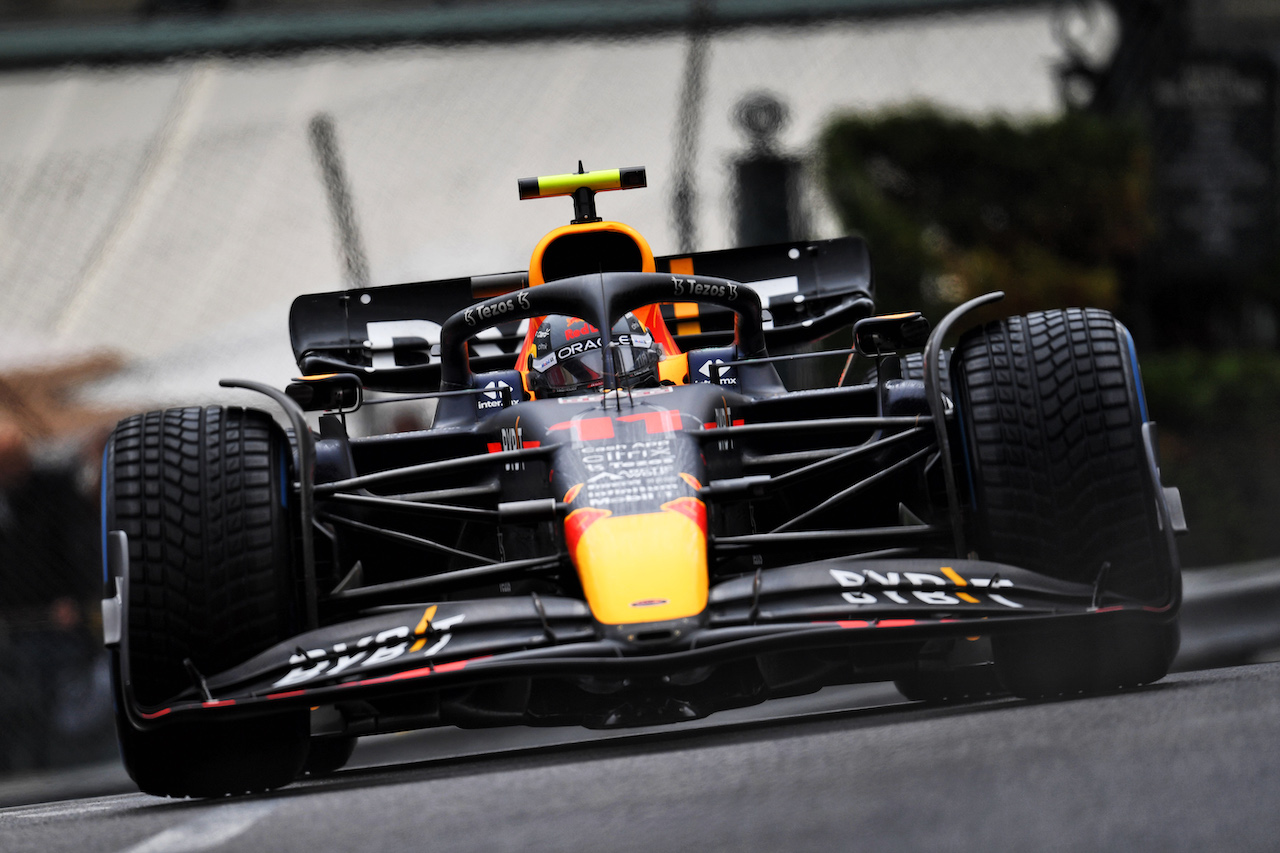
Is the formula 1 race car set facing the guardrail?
no

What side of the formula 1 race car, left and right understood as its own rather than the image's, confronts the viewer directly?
front
